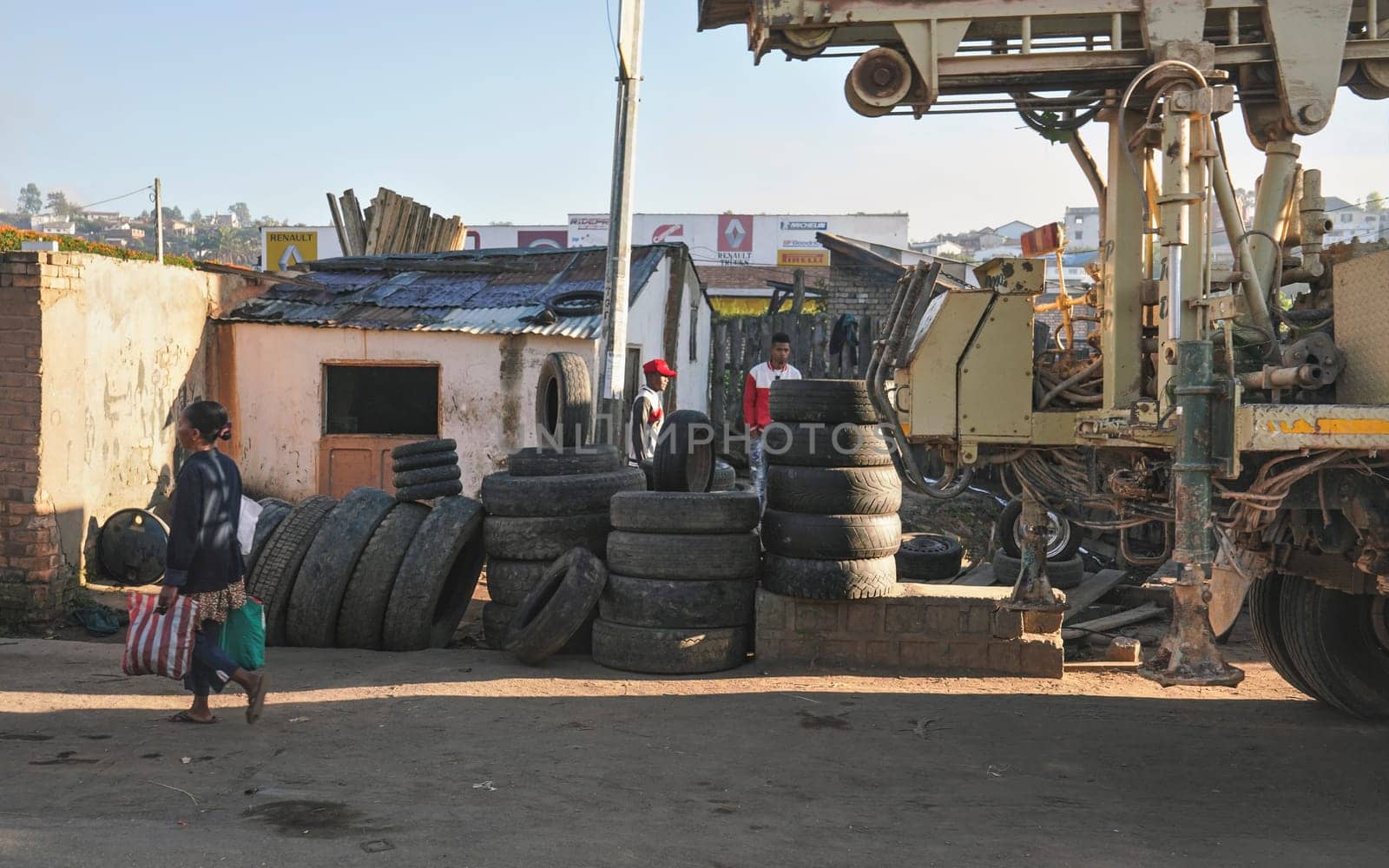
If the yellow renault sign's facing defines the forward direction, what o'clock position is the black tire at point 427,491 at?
The black tire is roughly at 12 o'clock from the yellow renault sign.

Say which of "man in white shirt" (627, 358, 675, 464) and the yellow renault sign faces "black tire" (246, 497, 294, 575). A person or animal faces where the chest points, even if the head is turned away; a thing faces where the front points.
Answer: the yellow renault sign

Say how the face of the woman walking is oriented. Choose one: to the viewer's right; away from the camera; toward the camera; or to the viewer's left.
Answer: to the viewer's left

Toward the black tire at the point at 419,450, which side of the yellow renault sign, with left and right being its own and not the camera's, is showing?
front

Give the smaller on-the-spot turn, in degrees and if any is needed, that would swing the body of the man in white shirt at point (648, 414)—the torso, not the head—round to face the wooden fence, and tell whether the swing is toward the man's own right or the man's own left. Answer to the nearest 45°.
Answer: approximately 90° to the man's own left

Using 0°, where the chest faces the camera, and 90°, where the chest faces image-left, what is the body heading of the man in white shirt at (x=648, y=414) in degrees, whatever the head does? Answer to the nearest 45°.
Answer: approximately 270°

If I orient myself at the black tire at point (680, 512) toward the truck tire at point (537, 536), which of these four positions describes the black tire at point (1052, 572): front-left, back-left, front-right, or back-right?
back-right

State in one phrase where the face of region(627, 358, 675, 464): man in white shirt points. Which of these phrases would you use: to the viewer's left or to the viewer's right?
to the viewer's right

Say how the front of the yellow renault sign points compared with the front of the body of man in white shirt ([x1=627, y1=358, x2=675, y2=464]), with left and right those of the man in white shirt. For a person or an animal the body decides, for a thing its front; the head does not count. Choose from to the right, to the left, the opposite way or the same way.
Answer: to the right

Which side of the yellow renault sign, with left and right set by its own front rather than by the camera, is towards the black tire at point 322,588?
front
